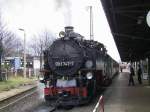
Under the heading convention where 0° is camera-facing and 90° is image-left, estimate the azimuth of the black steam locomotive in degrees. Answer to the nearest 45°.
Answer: approximately 45°
